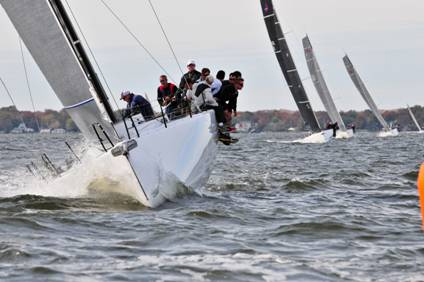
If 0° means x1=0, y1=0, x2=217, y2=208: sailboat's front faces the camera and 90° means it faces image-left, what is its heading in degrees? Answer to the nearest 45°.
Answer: approximately 0°

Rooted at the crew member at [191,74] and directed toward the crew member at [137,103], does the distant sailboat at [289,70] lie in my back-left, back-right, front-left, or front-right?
back-right

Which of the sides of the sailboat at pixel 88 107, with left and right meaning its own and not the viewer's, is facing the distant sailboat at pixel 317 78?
back

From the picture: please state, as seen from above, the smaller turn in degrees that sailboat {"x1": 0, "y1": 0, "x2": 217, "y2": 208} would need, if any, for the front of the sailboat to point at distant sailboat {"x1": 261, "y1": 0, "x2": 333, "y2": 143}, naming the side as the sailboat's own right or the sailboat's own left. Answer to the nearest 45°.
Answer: approximately 180°
